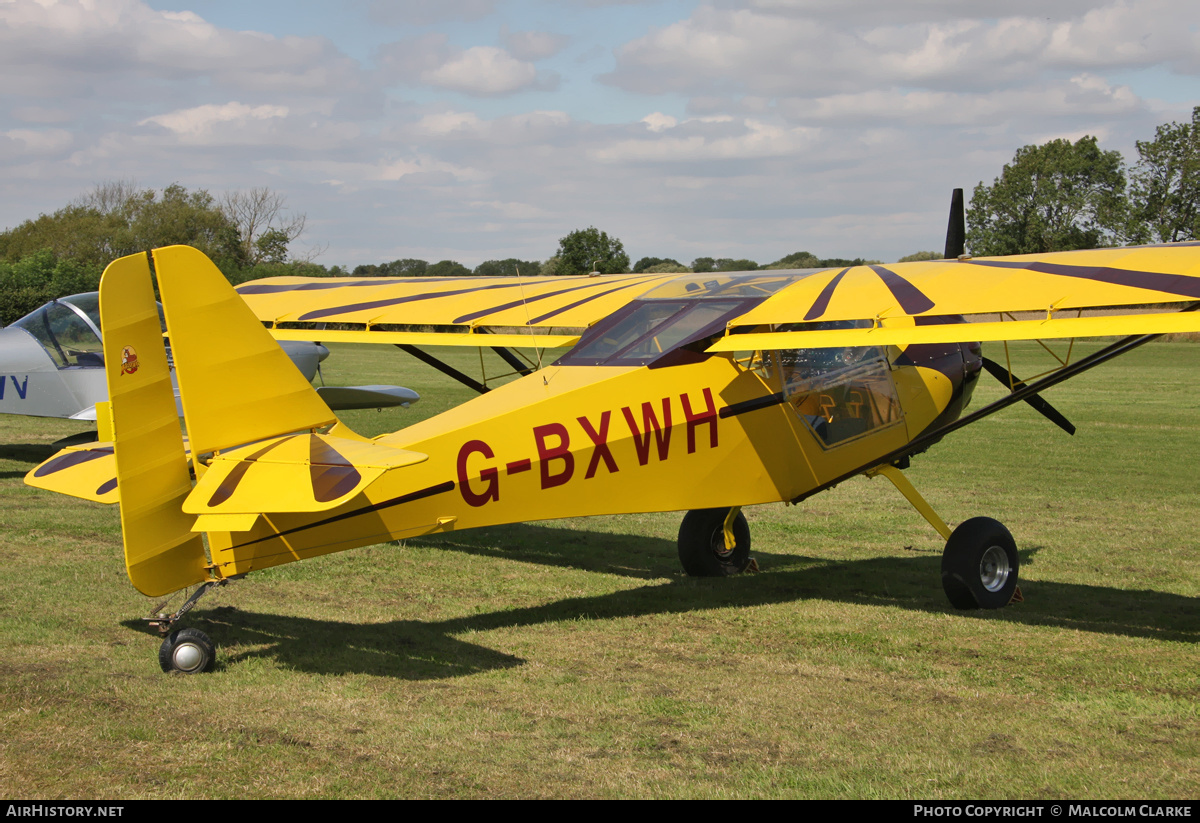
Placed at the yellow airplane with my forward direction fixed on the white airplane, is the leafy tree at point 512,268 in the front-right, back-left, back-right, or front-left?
front-right

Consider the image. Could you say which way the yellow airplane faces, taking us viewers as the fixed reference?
facing away from the viewer and to the right of the viewer

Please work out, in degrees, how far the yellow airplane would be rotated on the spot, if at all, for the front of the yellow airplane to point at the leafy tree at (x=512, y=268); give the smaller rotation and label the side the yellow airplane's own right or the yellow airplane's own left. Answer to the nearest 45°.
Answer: approximately 45° to the yellow airplane's own left

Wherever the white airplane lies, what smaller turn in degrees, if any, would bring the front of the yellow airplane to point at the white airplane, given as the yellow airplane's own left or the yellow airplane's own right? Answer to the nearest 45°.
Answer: approximately 90° to the yellow airplane's own left
